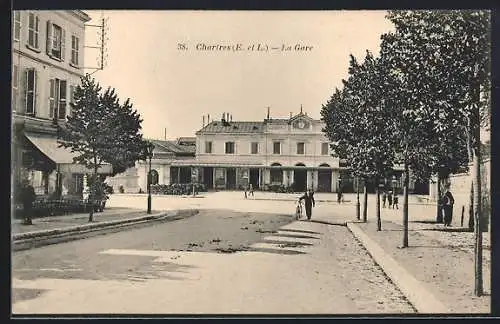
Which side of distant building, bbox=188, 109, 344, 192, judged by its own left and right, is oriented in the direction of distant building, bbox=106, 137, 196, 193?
right

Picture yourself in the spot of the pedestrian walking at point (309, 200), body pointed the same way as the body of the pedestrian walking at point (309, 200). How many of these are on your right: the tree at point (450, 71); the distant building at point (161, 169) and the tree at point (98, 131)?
2

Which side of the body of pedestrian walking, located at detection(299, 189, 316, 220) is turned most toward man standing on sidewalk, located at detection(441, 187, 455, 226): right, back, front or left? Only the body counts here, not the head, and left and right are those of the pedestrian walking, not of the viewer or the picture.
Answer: left

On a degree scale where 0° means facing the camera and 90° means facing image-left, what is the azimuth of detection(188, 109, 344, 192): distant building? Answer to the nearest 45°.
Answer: approximately 0°

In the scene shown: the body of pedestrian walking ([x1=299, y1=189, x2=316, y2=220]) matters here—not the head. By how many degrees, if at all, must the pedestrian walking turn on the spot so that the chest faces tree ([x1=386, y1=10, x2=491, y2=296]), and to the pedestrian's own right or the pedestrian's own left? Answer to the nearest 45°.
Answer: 0° — they already face it
